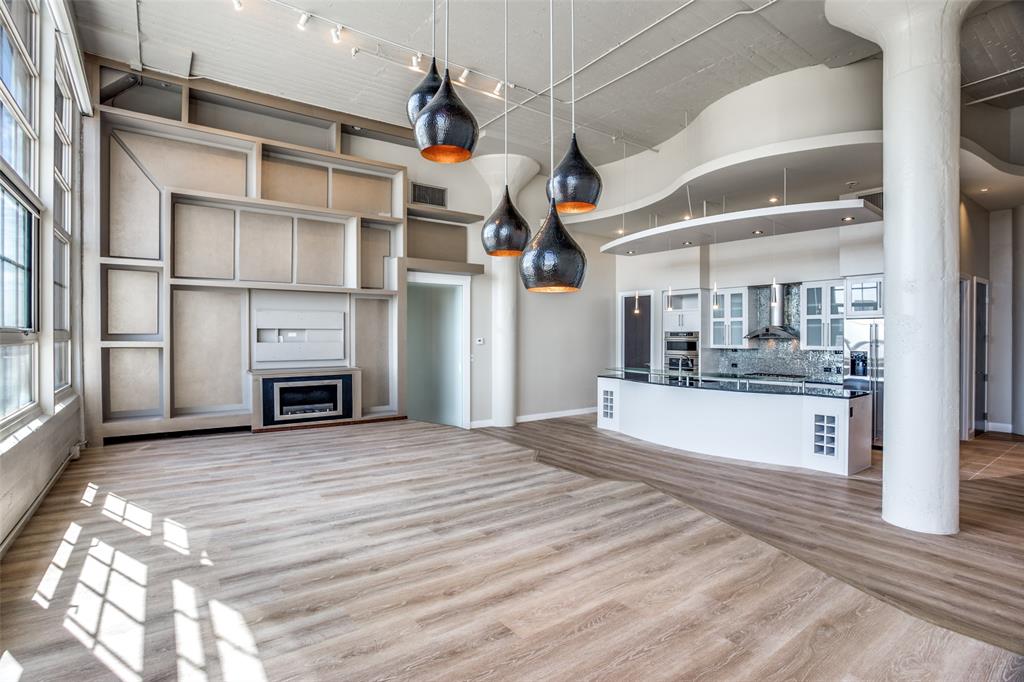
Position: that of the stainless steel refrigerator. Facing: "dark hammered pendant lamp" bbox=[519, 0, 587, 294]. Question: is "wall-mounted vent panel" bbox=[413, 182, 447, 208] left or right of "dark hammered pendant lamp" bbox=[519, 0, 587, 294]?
right

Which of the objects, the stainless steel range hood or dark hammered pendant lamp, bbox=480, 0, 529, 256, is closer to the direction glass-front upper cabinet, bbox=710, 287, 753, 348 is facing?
the dark hammered pendant lamp

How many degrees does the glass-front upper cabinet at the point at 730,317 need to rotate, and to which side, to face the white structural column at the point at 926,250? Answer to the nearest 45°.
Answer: approximately 45° to its left

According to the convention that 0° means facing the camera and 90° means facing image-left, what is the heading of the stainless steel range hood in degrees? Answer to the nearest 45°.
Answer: approximately 45°

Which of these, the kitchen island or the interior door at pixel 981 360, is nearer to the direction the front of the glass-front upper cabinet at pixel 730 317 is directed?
the kitchen island

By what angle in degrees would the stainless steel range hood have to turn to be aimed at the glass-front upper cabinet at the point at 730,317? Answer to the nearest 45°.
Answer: approximately 90° to its right

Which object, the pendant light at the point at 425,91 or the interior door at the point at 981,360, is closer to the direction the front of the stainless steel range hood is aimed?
the pendant light

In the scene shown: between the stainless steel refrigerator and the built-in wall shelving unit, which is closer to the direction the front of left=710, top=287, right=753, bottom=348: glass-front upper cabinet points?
the built-in wall shelving unit

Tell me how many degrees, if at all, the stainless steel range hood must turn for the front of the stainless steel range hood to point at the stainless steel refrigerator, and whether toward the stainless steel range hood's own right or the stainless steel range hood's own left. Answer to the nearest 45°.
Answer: approximately 90° to the stainless steel range hood's own left

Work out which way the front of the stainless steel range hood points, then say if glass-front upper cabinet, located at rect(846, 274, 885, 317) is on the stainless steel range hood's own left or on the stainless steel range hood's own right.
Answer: on the stainless steel range hood's own left

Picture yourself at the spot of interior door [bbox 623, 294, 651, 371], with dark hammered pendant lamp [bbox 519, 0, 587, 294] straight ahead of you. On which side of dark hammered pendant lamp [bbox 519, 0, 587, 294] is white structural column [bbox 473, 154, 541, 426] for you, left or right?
right
